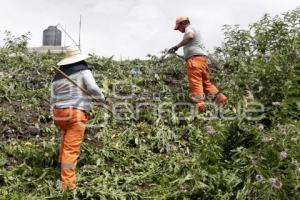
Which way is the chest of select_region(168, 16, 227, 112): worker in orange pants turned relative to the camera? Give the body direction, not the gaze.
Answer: to the viewer's left

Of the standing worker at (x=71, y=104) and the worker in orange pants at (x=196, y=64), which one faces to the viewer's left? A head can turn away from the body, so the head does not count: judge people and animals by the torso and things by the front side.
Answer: the worker in orange pants

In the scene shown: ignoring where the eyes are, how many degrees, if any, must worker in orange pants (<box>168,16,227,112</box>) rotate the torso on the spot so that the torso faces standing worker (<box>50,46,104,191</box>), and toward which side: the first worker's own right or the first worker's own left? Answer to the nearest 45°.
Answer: approximately 45° to the first worker's own left

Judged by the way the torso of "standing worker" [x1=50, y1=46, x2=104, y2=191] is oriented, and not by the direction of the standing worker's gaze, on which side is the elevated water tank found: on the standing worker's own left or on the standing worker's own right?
on the standing worker's own left

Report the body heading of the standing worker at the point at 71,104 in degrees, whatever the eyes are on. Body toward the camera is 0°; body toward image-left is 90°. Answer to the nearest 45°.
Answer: approximately 225°

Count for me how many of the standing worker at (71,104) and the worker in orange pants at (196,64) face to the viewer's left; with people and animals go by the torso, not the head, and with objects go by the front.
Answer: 1
